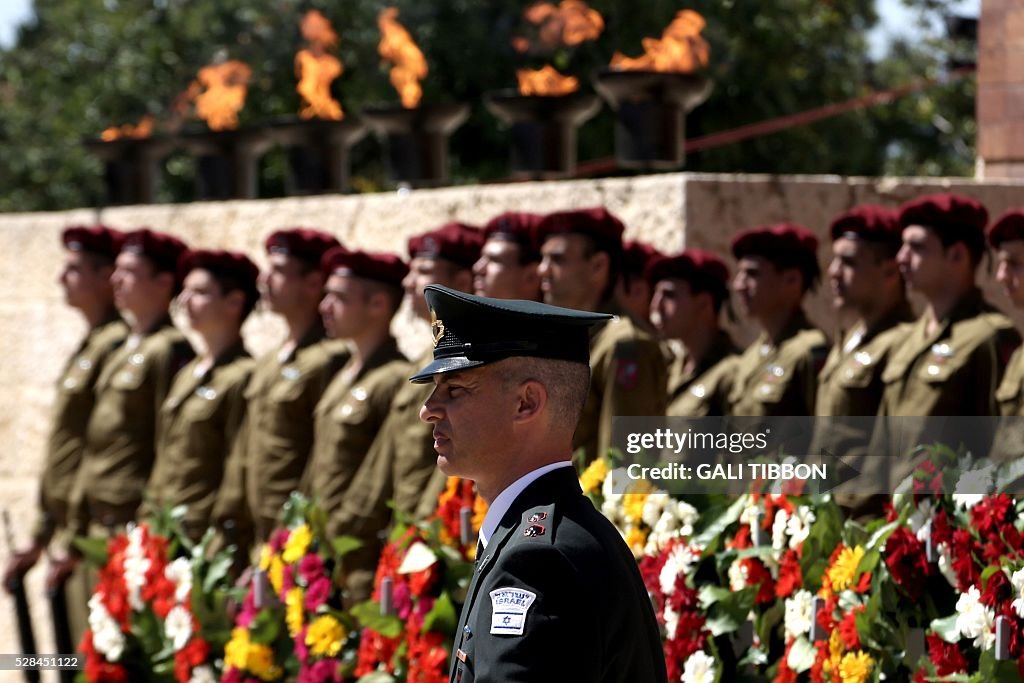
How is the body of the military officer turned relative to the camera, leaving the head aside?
to the viewer's left

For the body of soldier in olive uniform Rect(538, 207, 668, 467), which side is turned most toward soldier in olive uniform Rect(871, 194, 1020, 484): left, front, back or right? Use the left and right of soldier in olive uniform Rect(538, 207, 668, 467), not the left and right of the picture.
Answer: back

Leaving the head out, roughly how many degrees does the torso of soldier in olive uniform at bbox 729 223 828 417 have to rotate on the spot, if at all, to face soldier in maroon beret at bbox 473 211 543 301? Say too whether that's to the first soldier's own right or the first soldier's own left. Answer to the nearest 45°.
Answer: approximately 45° to the first soldier's own right

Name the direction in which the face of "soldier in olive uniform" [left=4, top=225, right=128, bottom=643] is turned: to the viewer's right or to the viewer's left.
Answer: to the viewer's left

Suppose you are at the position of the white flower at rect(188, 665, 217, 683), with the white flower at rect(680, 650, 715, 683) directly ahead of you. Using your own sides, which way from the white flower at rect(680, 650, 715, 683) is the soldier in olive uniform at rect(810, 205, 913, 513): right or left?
left

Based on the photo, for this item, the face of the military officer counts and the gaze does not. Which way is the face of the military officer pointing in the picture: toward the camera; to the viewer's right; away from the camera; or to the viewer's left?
to the viewer's left

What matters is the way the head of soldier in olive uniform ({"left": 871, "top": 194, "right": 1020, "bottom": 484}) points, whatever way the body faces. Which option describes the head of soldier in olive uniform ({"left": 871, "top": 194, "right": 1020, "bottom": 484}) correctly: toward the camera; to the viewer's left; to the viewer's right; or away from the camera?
to the viewer's left

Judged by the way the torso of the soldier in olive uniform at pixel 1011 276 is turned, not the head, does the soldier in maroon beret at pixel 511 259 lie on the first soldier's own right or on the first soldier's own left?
on the first soldier's own right

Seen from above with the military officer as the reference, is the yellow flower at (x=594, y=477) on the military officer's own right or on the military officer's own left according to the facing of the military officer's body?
on the military officer's own right

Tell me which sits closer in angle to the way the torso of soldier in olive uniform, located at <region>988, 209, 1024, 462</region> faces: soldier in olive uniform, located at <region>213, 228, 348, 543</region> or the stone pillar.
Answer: the soldier in olive uniform

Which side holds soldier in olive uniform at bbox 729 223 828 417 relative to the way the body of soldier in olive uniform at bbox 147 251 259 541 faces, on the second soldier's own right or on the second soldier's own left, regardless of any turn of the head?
on the second soldier's own left
